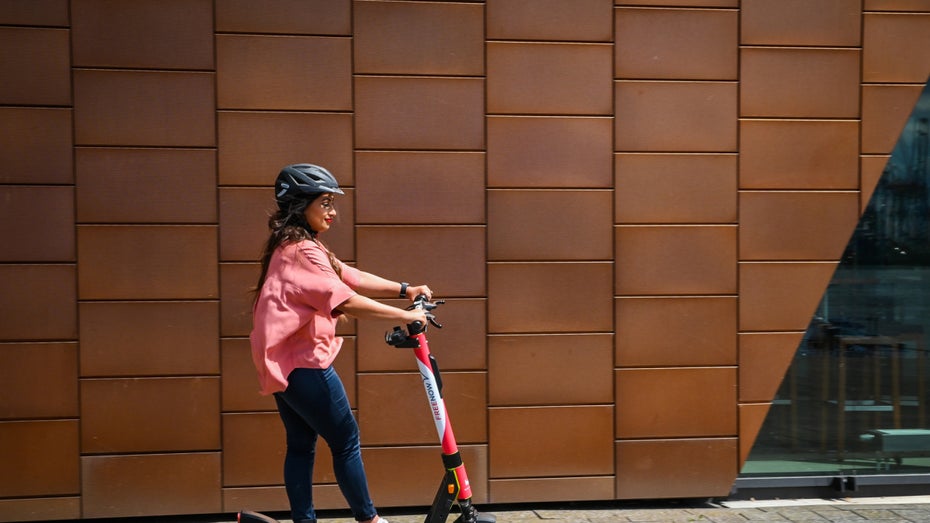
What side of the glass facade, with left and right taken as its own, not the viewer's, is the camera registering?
front

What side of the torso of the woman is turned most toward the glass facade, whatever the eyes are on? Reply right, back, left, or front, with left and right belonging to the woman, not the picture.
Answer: front

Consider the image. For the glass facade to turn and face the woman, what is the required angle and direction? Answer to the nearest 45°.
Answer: approximately 45° to its right

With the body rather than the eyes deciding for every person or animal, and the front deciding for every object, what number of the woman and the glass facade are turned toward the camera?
1

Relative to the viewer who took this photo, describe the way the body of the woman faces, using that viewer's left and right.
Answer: facing to the right of the viewer

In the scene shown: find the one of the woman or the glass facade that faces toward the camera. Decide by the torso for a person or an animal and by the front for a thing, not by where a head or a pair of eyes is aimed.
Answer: the glass facade
